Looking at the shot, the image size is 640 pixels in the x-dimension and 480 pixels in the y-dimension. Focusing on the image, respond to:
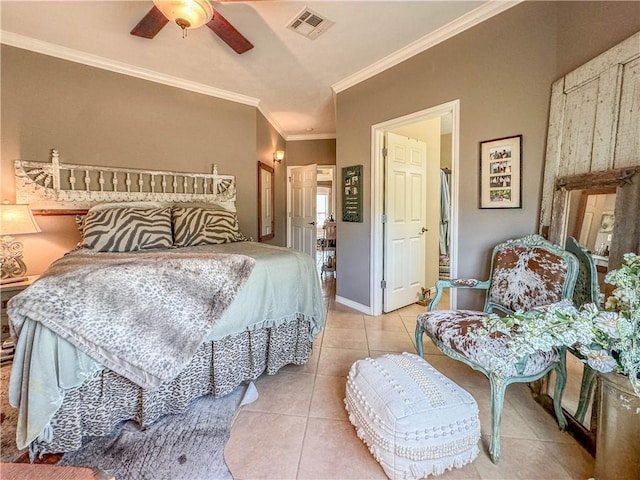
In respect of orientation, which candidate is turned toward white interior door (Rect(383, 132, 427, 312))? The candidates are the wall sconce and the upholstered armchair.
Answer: the wall sconce

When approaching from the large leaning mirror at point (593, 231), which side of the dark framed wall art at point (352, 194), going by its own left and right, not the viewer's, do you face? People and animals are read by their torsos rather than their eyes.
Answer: left

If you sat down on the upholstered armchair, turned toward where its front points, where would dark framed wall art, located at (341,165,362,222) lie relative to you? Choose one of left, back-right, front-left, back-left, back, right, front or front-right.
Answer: right

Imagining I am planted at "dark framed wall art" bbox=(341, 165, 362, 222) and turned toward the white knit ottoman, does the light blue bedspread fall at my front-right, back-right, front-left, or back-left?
front-right

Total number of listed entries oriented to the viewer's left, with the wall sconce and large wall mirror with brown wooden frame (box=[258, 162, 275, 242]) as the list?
0

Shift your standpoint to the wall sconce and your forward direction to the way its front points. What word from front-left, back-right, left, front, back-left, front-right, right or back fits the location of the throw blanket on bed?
front-right

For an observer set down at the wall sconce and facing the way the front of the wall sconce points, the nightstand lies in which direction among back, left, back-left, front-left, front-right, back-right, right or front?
right

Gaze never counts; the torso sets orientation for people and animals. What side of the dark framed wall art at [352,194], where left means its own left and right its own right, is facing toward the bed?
front

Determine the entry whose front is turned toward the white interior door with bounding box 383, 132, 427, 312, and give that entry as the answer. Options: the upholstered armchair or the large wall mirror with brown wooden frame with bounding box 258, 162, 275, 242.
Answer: the large wall mirror with brown wooden frame

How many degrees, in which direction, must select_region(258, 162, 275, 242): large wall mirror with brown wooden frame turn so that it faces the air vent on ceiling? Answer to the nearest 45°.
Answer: approximately 45° to its right

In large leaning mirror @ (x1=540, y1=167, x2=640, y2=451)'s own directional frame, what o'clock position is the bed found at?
The bed is roughly at 12 o'clock from the large leaning mirror.

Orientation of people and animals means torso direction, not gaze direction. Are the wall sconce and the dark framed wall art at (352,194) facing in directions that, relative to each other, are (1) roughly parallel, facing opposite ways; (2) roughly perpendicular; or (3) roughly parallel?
roughly perpendicular

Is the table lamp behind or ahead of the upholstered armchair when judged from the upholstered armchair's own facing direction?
ahead

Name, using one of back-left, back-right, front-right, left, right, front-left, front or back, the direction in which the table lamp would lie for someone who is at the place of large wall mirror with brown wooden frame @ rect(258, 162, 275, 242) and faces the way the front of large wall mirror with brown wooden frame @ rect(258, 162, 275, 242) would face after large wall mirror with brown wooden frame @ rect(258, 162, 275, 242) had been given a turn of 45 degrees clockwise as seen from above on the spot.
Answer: front-right

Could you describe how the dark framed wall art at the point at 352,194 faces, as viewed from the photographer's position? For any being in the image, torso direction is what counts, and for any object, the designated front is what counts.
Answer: facing the viewer and to the left of the viewer

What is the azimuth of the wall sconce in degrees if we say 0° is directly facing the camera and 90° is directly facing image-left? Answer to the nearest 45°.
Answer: approximately 315°

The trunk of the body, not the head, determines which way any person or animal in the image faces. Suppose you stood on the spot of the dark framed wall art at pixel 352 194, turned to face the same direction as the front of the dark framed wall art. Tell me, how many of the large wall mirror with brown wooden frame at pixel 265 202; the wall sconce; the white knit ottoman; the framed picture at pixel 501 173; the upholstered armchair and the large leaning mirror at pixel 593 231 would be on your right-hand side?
2

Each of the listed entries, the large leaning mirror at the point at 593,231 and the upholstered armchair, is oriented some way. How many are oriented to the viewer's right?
0

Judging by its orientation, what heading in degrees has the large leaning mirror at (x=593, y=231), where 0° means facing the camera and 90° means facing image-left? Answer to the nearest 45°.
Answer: approximately 45°

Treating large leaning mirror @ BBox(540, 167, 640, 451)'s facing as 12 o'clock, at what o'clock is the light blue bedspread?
The light blue bedspread is roughly at 12 o'clock from the large leaning mirror.
